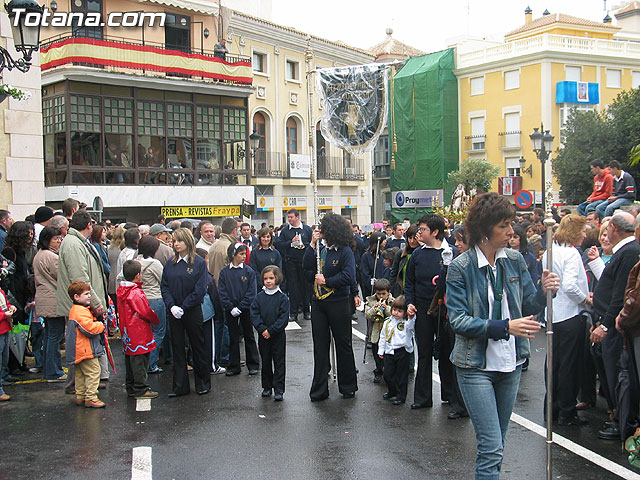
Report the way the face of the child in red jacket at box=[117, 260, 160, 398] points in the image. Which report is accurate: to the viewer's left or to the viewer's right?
to the viewer's right

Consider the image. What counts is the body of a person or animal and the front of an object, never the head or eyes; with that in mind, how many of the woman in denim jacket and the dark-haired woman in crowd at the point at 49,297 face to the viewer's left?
0

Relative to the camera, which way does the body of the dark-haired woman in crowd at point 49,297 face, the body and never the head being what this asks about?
to the viewer's right

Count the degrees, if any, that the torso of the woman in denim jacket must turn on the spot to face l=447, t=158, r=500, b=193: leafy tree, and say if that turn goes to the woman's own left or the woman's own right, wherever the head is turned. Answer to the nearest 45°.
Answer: approximately 135° to the woman's own left

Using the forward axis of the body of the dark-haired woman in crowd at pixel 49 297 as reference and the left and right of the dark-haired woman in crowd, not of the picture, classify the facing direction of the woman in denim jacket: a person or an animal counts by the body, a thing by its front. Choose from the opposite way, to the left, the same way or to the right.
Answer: to the right

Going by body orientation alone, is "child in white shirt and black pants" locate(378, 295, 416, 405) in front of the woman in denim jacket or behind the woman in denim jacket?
behind

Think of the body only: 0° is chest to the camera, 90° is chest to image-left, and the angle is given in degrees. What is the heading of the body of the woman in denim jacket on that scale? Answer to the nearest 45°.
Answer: approximately 315°

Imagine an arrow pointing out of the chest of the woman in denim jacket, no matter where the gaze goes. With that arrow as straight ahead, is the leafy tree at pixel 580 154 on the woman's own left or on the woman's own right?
on the woman's own left

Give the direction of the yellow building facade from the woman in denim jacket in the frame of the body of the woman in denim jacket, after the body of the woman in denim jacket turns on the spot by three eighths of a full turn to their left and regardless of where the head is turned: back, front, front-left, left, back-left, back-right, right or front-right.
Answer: front
